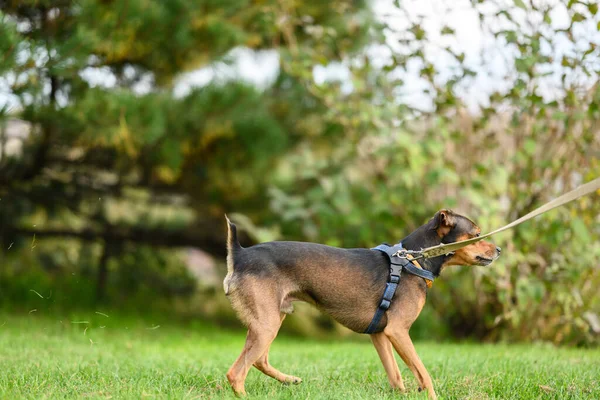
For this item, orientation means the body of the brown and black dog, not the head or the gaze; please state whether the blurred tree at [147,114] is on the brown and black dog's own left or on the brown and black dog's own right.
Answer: on the brown and black dog's own left

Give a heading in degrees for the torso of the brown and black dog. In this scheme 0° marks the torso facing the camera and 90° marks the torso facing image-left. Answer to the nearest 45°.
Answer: approximately 270°
